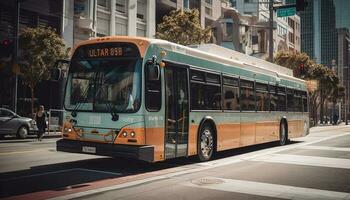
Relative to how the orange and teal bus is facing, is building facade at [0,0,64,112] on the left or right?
on its right

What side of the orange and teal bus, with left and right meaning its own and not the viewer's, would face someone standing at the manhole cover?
left

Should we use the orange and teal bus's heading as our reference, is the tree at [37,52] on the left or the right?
on its right

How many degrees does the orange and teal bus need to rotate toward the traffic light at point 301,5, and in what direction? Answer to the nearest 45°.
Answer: approximately 180°

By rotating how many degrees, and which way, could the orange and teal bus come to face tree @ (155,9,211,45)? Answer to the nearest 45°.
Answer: approximately 135° to its right

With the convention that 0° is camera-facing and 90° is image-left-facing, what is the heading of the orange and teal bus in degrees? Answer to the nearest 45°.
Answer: approximately 45°

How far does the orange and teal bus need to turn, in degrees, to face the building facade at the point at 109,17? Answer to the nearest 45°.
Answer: approximately 135° to its right
